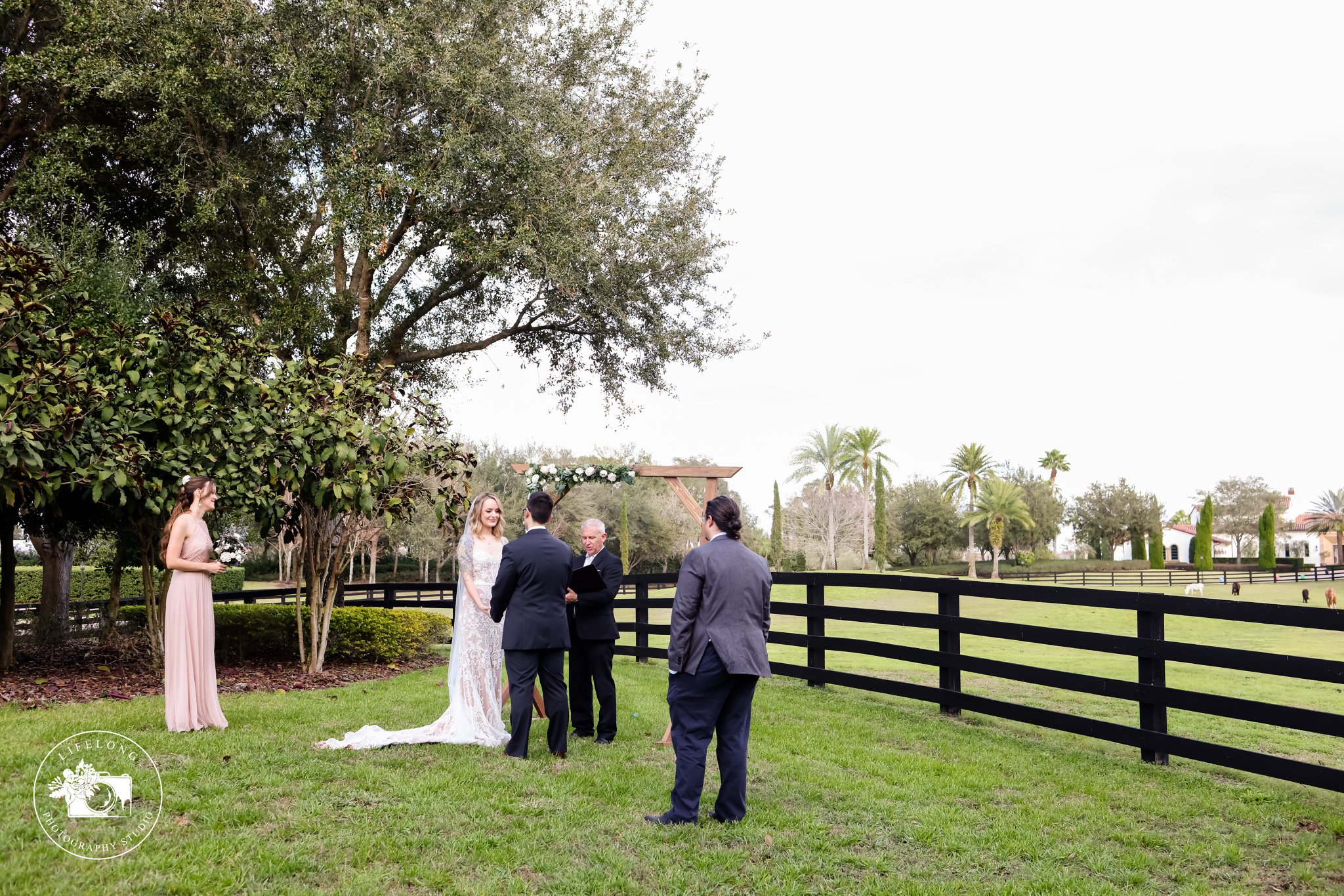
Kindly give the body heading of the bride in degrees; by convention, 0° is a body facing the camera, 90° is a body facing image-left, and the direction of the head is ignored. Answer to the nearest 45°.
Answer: approximately 315°

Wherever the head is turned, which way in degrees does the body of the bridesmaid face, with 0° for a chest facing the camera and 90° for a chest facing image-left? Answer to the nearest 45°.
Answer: approximately 270°

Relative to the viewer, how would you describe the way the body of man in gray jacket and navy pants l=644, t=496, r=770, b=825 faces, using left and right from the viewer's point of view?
facing away from the viewer and to the left of the viewer

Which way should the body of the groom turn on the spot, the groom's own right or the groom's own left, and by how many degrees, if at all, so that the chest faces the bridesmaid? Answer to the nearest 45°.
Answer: approximately 45° to the groom's own left

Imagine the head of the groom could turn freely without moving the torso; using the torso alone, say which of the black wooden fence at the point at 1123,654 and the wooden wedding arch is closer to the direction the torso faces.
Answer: the wooden wedding arch

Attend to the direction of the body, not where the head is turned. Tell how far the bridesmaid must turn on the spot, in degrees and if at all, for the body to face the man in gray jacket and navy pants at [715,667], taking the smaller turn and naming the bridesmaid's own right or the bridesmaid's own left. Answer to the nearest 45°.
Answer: approximately 45° to the bridesmaid's own right

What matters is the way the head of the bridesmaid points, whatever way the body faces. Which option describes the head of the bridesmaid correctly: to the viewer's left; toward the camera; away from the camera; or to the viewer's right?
to the viewer's right

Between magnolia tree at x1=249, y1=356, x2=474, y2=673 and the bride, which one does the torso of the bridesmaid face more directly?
the bride

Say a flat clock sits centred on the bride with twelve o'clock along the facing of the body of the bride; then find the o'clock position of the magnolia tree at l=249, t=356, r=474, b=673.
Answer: The magnolia tree is roughly at 7 o'clock from the bride.

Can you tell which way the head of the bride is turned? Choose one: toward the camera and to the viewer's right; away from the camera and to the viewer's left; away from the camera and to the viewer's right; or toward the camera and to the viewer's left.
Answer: toward the camera and to the viewer's right

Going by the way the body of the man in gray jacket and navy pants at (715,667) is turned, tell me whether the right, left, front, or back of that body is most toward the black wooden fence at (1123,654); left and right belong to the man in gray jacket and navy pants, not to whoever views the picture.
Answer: right
